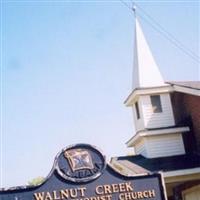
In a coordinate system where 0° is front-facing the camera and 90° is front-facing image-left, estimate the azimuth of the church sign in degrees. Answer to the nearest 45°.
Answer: approximately 0°

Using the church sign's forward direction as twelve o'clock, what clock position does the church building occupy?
The church building is roughly at 7 o'clock from the church sign.
